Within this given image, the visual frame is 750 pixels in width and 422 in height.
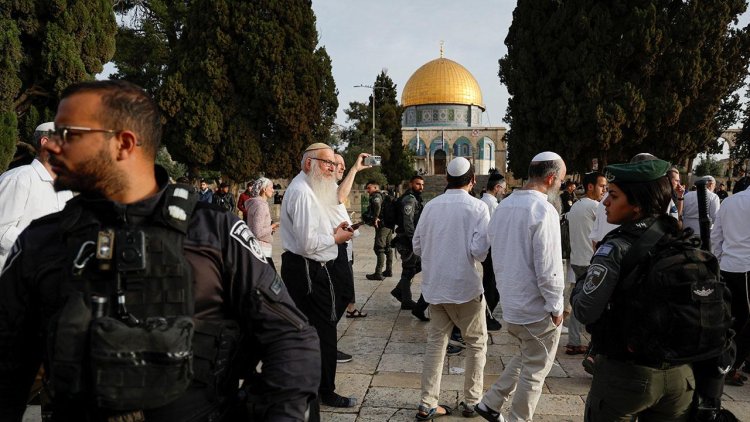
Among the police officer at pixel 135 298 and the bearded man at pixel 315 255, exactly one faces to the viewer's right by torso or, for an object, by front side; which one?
the bearded man

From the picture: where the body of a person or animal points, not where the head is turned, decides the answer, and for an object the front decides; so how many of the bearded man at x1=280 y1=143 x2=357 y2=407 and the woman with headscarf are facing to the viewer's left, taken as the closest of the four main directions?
0

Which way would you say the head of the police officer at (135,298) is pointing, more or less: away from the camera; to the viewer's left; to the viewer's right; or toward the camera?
to the viewer's left

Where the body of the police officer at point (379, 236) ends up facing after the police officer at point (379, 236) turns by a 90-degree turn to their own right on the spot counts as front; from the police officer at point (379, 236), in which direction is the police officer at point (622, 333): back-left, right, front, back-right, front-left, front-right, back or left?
back

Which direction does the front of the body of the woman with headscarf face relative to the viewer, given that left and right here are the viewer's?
facing to the right of the viewer

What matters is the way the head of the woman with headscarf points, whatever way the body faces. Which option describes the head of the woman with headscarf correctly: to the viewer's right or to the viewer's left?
to the viewer's right

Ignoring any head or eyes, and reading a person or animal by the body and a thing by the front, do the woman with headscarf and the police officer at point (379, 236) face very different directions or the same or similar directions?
very different directions
